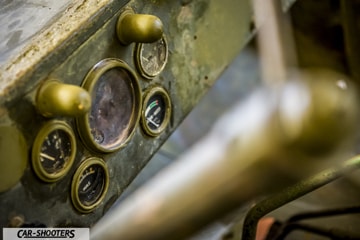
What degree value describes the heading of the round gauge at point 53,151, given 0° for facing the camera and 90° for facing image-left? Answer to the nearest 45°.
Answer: approximately 315°

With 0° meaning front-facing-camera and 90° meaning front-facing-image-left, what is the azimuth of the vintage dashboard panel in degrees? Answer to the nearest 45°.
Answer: approximately 315°

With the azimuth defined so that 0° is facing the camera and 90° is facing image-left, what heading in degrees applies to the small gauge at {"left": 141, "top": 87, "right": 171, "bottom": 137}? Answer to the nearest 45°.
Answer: approximately 315°

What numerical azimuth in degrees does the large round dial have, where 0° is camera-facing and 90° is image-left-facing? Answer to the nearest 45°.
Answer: approximately 315°
